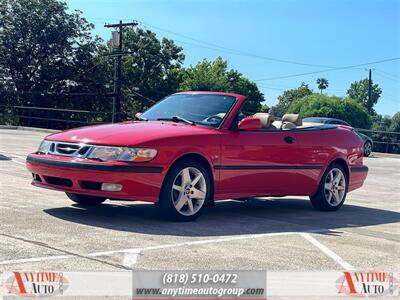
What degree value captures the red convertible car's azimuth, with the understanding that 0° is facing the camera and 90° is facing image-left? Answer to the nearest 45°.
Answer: approximately 45°
